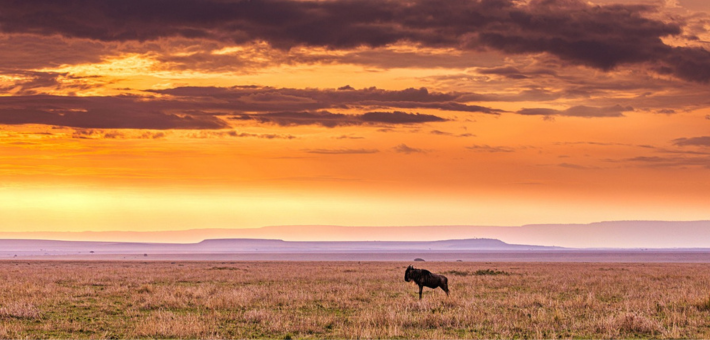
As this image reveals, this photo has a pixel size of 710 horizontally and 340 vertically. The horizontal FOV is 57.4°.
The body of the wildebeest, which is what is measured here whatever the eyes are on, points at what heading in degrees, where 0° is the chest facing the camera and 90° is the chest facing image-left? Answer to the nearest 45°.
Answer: approximately 90°
